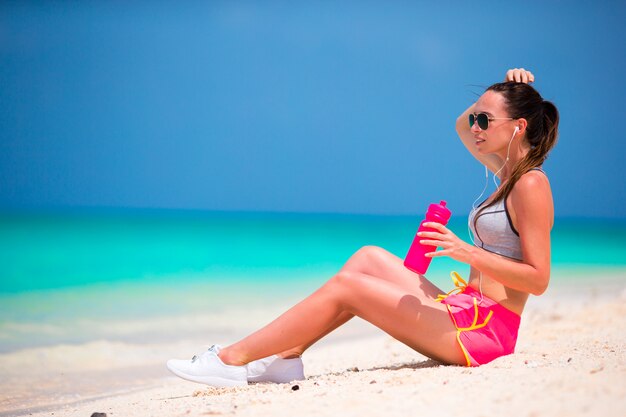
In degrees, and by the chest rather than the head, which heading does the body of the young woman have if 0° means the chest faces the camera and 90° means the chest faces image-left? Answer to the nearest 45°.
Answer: approximately 90°
